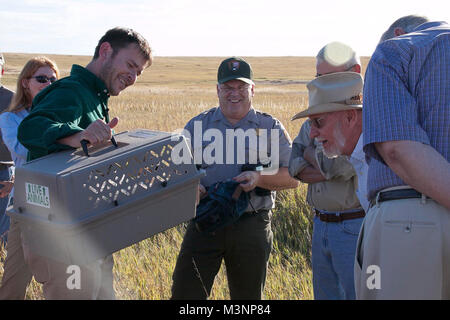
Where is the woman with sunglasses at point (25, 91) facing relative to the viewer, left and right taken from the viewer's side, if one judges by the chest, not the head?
facing the viewer and to the right of the viewer

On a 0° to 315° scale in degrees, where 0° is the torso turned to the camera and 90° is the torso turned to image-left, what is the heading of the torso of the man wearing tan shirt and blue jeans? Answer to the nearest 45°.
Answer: approximately 45°

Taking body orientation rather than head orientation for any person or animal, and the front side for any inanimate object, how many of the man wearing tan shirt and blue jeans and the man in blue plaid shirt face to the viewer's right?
0

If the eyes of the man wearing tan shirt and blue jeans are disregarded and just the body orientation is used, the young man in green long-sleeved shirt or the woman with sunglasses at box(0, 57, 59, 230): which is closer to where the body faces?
the young man in green long-sleeved shirt

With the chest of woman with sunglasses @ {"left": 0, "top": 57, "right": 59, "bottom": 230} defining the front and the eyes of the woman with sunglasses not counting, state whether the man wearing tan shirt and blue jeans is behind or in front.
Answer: in front

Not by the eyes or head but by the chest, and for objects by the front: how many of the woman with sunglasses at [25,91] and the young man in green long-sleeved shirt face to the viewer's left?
0

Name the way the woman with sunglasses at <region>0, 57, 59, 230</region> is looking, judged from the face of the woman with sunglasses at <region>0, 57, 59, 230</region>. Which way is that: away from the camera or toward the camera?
toward the camera

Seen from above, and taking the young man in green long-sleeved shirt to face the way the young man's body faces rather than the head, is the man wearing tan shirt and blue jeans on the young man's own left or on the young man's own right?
on the young man's own left

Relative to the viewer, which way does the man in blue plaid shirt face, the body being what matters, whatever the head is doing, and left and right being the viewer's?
facing away from the viewer and to the left of the viewer

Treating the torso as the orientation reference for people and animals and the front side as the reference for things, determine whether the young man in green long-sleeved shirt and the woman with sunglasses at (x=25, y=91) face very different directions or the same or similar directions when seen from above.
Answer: same or similar directions

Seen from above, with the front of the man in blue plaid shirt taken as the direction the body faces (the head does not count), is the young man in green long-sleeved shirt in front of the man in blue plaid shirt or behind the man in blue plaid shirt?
in front

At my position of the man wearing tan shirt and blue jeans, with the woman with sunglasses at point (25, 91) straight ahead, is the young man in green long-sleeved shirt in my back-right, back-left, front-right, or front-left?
front-left

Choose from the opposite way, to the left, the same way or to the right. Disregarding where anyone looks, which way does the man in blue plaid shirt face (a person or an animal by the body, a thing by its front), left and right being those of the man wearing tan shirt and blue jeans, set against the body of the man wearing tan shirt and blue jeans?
to the right

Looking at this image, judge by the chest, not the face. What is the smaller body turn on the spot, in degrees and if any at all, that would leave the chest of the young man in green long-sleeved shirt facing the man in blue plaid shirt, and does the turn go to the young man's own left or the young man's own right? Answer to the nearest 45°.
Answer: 0° — they already face them
